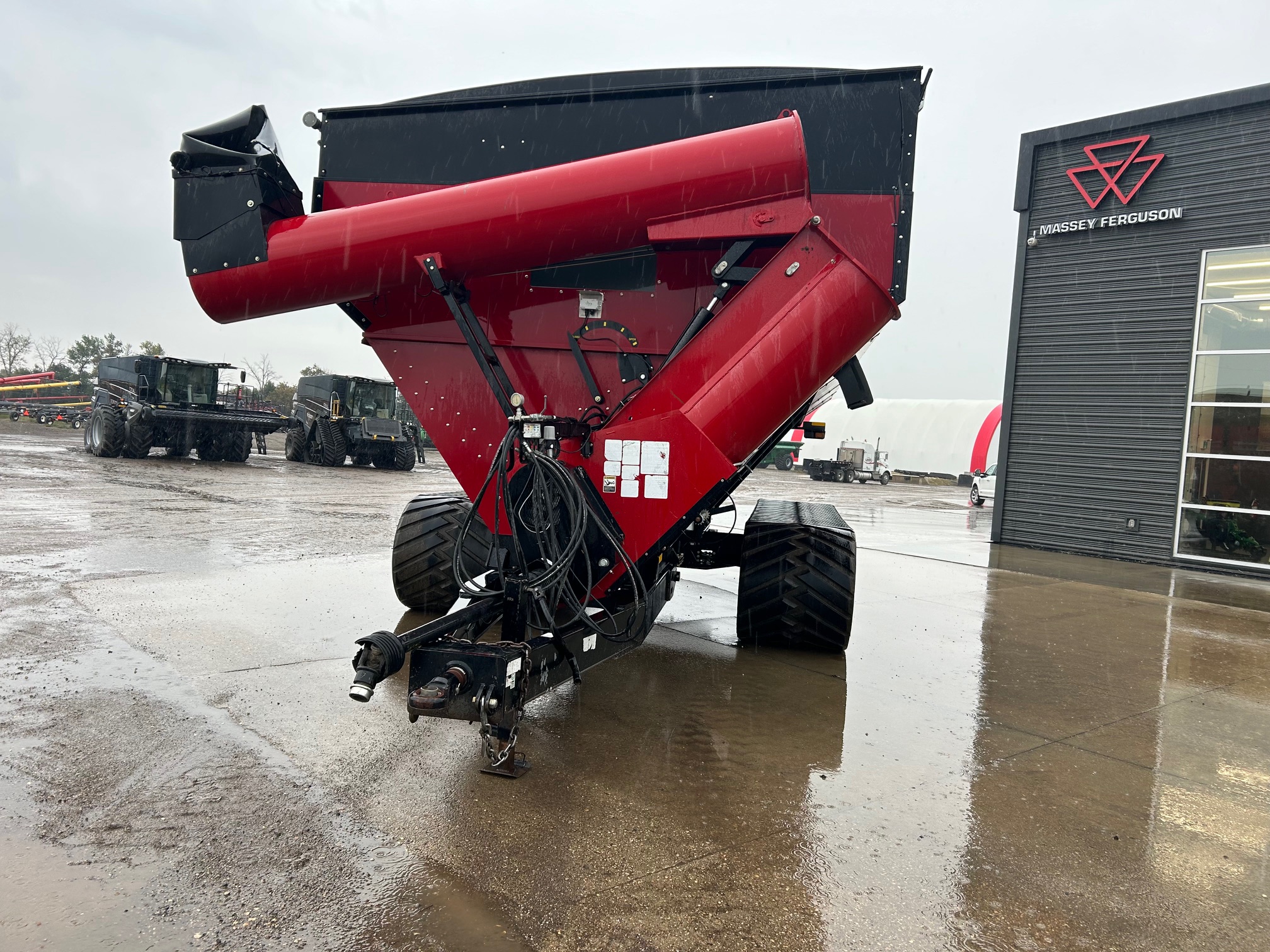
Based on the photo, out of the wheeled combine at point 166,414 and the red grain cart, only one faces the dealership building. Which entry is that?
the wheeled combine

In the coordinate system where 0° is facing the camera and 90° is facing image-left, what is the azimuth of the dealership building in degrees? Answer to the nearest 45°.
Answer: approximately 45°

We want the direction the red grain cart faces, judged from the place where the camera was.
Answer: facing the viewer and to the left of the viewer

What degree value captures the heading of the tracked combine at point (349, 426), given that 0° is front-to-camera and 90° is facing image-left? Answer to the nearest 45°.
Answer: approximately 315°

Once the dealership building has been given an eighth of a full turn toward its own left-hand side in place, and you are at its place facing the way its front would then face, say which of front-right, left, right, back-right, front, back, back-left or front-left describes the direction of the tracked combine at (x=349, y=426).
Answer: right

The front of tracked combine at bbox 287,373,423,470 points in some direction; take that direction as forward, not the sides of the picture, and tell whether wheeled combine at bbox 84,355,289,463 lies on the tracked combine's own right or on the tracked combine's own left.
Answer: on the tracked combine's own right

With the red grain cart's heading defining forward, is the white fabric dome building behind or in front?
behind

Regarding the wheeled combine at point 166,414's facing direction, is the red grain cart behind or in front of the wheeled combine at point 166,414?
in front

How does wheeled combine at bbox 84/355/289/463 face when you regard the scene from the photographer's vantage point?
facing the viewer and to the right of the viewer

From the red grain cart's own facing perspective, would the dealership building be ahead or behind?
behind

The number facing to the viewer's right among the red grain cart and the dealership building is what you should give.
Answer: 0
